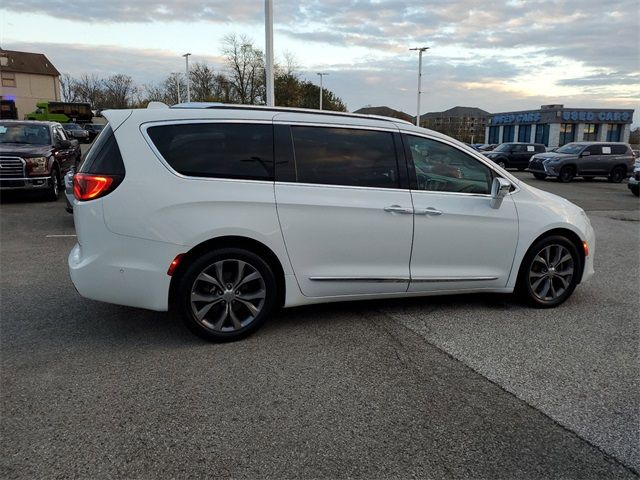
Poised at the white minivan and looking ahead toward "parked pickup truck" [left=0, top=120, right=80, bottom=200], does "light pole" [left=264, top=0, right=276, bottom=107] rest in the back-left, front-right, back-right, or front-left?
front-right

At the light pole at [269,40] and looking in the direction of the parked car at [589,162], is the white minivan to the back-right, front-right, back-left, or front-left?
back-right

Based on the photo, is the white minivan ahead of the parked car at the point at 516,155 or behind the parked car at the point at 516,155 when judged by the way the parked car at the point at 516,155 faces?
ahead

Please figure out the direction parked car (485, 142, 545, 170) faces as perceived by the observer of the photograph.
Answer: facing the viewer and to the left of the viewer

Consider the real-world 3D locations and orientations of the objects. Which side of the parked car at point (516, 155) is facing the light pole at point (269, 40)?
front

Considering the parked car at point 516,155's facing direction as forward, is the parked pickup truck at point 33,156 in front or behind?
in front

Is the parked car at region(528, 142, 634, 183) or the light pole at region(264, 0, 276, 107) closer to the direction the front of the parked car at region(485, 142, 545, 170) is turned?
the light pole

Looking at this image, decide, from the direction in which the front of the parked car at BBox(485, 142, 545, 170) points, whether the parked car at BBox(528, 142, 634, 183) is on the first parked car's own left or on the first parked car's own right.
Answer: on the first parked car's own left
